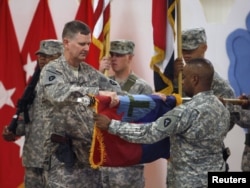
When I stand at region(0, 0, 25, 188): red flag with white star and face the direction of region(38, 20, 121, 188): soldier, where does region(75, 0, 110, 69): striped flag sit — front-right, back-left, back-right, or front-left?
front-left

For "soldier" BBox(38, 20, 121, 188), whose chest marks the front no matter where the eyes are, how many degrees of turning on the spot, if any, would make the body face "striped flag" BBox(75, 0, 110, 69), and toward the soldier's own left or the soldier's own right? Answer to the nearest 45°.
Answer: approximately 135° to the soldier's own left

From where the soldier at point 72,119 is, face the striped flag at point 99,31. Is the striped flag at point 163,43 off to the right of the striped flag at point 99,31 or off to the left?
right

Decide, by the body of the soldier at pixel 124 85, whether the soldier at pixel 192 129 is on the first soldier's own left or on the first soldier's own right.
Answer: on the first soldier's own left

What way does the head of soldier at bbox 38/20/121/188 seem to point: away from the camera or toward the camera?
toward the camera

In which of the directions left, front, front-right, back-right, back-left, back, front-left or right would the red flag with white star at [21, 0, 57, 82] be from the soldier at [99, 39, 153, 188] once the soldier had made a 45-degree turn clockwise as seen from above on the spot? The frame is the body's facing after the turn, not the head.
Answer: front-right

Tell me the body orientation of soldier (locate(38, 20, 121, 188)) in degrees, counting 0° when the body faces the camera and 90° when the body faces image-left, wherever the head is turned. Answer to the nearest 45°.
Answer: approximately 315°

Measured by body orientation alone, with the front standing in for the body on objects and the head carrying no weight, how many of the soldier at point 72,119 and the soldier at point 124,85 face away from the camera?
0

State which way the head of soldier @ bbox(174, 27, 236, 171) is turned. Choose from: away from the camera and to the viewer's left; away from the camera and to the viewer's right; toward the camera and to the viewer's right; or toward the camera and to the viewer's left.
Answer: toward the camera and to the viewer's left

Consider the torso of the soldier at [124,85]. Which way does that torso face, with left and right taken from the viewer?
facing the viewer and to the left of the viewer

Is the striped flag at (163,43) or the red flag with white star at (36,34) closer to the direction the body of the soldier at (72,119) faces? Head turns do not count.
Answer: the striped flag

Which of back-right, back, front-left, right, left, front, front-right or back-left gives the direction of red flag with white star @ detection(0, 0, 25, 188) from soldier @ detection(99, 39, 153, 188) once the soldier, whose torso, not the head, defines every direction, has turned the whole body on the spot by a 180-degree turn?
left

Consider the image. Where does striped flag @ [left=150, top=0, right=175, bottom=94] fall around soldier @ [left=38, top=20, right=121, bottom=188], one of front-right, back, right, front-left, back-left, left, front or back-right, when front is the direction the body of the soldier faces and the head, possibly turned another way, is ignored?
left
